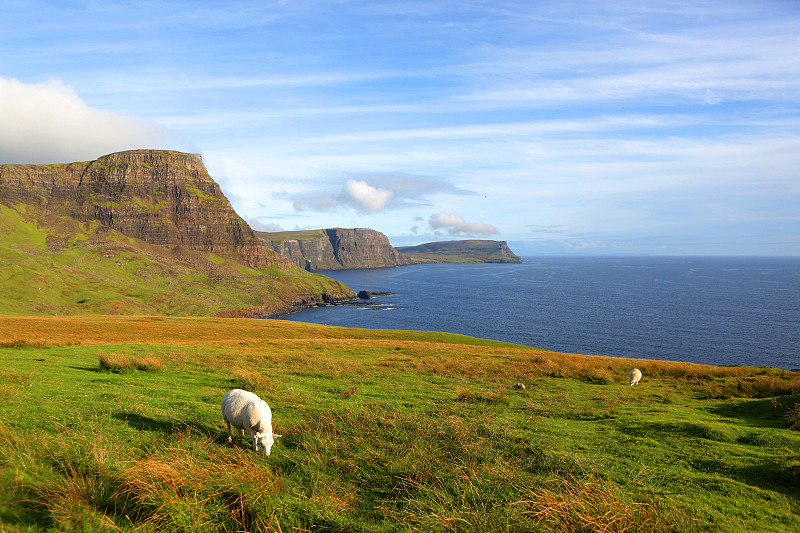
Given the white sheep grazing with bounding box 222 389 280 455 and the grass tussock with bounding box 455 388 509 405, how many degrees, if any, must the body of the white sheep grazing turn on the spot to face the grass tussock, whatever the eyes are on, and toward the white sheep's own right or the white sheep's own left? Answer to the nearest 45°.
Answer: approximately 90° to the white sheep's own left

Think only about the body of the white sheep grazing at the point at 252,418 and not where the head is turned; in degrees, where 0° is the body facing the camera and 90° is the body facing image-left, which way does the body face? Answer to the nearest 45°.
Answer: approximately 315°

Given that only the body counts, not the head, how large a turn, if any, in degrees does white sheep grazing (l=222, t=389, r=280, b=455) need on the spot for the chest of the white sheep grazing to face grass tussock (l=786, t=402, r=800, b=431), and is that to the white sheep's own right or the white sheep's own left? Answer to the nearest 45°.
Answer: approximately 45° to the white sheep's own left

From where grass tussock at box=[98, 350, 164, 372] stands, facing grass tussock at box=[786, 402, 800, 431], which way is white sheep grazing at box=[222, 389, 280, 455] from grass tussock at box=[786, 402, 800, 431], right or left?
right

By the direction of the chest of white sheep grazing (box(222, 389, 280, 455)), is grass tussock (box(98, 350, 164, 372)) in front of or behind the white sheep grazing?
behind

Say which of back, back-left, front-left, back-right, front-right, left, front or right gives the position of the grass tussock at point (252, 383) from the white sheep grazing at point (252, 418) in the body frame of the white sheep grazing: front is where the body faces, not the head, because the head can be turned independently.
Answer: back-left
